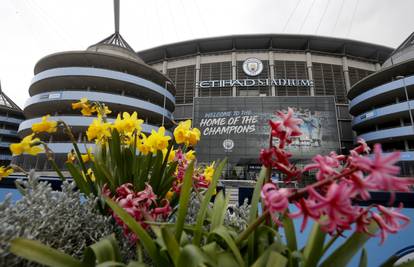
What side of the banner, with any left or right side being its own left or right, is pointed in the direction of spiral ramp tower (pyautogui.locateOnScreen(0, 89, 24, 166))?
right

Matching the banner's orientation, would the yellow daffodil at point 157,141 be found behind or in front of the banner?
in front

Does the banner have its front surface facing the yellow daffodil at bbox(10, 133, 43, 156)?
yes

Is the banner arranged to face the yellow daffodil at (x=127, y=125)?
yes

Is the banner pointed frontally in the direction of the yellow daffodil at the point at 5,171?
yes

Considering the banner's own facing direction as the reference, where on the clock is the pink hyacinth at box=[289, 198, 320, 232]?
The pink hyacinth is roughly at 12 o'clock from the banner.

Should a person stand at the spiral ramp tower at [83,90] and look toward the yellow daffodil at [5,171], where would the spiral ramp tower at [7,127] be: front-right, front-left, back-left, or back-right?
back-right

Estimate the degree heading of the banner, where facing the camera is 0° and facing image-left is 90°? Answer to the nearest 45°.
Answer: approximately 0°

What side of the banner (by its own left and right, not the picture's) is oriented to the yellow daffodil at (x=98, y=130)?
front

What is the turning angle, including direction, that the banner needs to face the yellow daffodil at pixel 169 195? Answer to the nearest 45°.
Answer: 0° — it already faces it

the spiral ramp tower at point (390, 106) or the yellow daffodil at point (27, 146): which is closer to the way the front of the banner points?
the yellow daffodil

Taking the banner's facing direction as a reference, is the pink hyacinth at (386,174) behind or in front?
in front
